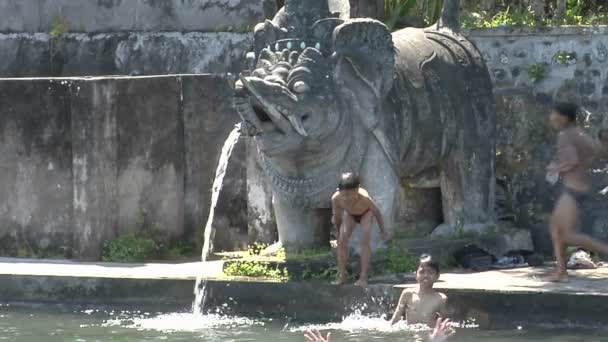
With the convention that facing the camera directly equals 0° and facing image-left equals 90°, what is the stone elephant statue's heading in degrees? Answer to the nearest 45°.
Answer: approximately 45°

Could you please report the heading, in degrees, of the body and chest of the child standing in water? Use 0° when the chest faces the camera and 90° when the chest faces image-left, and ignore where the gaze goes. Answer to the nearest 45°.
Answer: approximately 0°

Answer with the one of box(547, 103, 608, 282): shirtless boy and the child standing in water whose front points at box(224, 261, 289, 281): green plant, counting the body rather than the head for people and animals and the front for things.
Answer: the shirtless boy

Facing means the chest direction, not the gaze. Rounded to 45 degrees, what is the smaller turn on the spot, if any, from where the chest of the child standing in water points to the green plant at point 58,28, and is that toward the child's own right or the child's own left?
approximately 135° to the child's own right

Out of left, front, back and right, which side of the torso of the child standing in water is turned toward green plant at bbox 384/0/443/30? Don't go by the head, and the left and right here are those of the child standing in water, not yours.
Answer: back

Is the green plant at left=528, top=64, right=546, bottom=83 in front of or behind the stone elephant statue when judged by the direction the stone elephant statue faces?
behind

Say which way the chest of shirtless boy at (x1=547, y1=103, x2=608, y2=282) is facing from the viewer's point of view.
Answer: to the viewer's left

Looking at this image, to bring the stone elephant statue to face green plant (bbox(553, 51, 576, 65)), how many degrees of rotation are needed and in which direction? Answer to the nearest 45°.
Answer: approximately 180°

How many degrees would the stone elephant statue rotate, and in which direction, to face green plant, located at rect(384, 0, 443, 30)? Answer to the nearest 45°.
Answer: approximately 135° to its right
